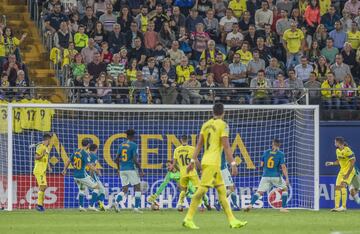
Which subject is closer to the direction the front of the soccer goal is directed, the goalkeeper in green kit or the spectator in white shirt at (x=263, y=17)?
the goalkeeper in green kit

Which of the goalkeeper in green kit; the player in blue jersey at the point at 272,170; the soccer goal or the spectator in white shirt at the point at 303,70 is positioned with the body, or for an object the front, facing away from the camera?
the player in blue jersey

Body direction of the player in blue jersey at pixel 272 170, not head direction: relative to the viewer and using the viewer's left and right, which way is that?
facing away from the viewer

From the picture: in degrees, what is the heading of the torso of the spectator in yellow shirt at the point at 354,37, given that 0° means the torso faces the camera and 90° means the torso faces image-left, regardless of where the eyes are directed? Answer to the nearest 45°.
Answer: approximately 0°

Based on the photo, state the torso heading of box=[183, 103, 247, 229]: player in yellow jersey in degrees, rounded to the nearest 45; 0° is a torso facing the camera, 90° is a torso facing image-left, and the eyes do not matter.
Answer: approximately 225°

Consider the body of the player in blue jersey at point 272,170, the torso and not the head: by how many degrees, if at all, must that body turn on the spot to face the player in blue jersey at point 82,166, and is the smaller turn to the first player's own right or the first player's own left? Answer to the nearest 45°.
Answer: approximately 90° to the first player's own left

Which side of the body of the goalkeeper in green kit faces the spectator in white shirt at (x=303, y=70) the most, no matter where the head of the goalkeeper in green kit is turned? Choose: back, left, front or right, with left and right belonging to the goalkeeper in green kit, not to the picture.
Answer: back

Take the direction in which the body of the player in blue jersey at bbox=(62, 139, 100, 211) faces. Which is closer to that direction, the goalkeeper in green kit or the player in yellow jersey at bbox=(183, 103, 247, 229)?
the goalkeeper in green kit

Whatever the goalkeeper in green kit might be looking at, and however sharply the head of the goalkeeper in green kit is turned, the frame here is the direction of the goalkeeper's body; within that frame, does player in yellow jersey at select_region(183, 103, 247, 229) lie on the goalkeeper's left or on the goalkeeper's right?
on the goalkeeper's left

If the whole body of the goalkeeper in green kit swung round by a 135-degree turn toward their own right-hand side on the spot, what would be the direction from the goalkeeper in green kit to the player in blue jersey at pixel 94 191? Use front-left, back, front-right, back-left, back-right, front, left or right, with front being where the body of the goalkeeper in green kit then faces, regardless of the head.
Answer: left

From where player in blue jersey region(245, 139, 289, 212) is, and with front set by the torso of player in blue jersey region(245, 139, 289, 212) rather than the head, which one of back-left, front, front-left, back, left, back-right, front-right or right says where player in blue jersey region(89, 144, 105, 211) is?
left
